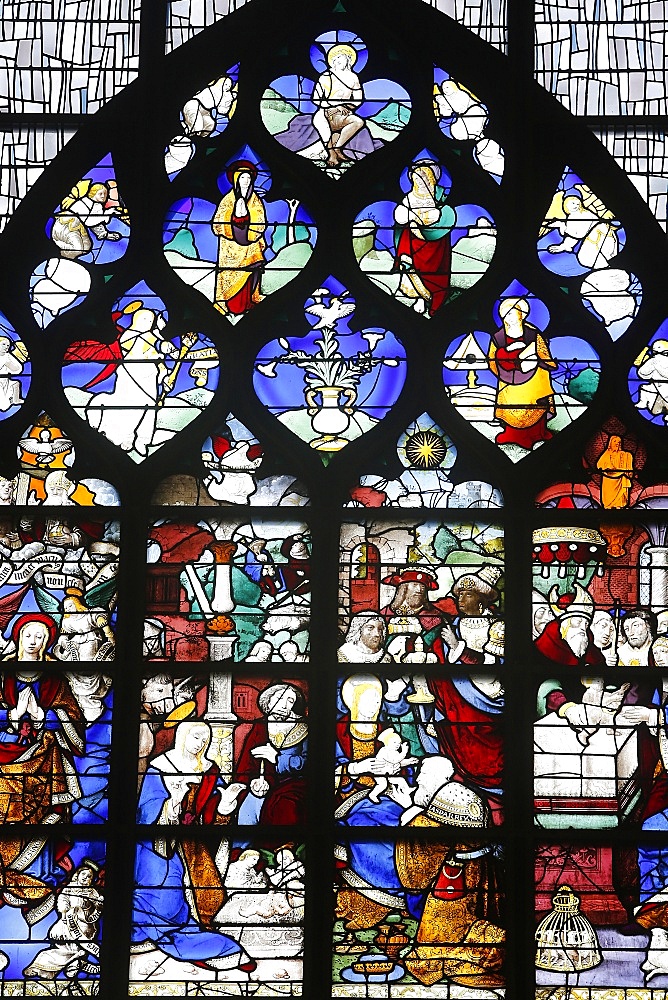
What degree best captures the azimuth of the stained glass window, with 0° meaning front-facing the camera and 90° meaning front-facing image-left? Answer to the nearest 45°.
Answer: approximately 0°
